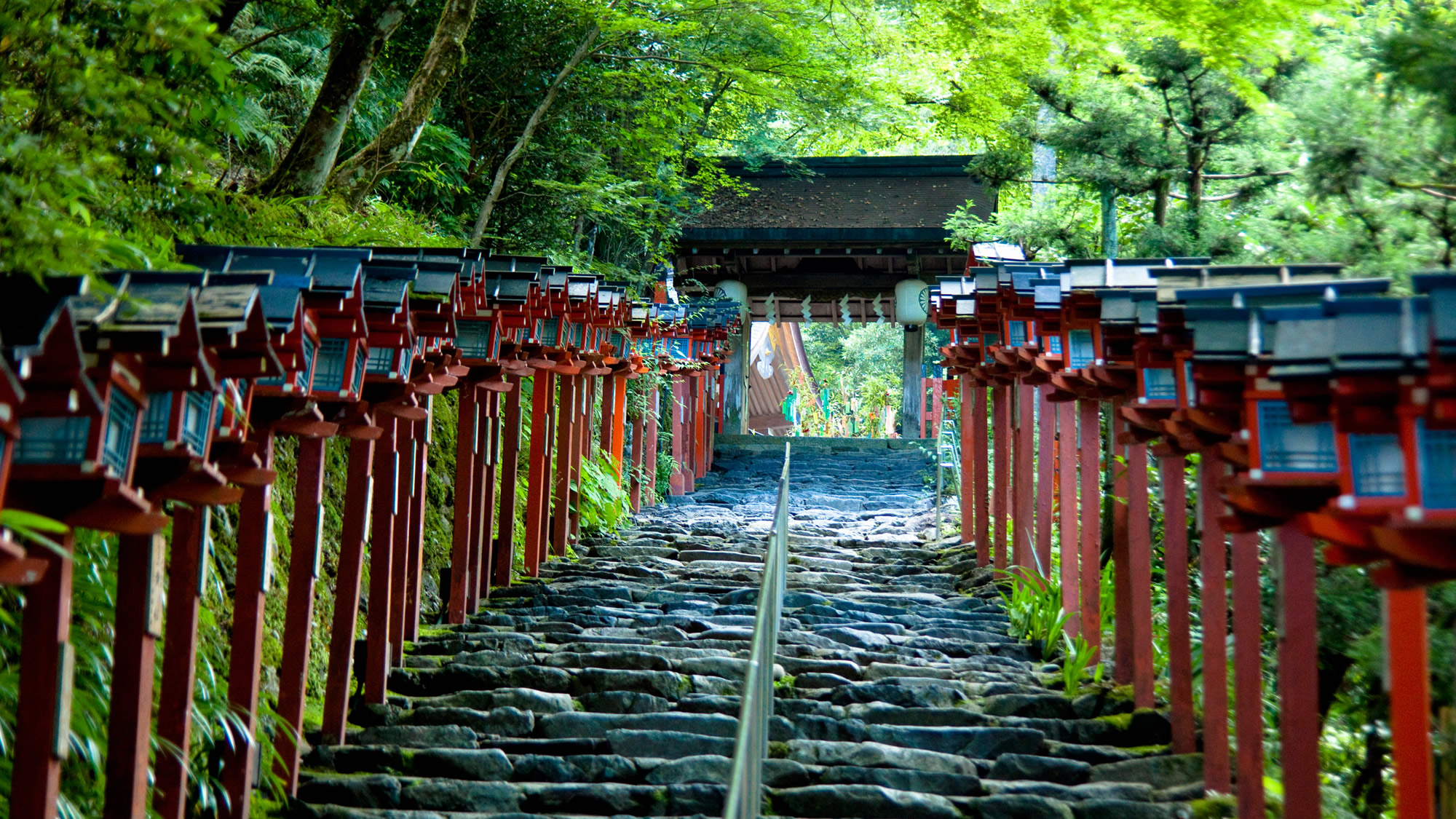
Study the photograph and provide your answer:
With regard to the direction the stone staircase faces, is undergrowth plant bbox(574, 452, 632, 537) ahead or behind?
behind

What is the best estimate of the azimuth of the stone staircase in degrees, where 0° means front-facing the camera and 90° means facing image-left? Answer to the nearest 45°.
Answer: approximately 0°

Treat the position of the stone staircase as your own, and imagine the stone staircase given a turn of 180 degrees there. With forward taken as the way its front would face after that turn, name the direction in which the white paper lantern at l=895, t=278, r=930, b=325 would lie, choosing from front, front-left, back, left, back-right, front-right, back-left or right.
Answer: front

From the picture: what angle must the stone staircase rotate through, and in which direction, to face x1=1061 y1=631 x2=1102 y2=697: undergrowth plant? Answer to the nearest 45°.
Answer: approximately 90° to its left
